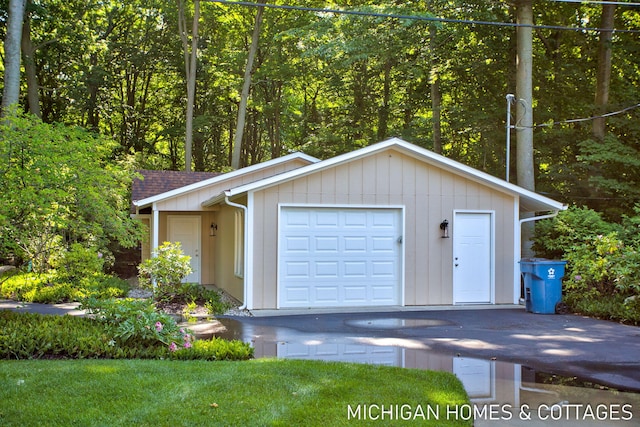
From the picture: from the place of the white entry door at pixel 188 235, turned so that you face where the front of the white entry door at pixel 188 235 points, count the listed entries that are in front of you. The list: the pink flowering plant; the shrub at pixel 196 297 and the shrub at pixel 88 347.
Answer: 3

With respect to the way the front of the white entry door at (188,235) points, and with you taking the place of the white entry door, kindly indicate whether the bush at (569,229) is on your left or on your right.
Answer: on your left

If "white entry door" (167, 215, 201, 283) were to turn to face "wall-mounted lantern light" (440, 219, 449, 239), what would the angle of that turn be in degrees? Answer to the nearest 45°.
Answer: approximately 45° to its left

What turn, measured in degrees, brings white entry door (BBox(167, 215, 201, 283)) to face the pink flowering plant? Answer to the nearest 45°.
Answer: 0° — it already faces it

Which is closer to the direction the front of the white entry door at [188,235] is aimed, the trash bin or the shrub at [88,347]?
the shrub

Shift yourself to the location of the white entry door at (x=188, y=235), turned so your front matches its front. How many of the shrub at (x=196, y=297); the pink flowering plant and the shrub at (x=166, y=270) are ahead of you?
3

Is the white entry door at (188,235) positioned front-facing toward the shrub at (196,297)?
yes

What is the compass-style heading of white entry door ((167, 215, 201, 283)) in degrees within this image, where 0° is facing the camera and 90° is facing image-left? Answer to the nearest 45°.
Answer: approximately 0°

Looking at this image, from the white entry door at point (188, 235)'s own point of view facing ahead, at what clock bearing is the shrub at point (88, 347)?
The shrub is roughly at 12 o'clock from the white entry door.

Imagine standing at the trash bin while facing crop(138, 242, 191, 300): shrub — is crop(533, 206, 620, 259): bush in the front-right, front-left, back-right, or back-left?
back-right
